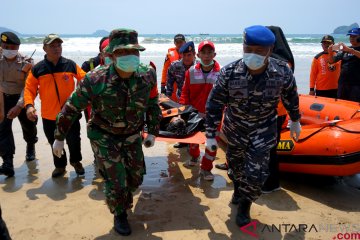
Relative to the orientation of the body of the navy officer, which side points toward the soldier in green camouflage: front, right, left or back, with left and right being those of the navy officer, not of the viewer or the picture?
right

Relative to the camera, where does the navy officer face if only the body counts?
toward the camera

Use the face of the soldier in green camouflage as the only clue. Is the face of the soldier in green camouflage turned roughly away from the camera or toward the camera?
toward the camera
